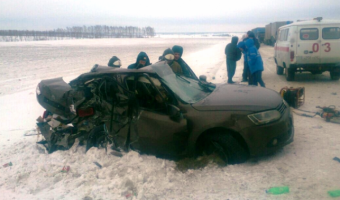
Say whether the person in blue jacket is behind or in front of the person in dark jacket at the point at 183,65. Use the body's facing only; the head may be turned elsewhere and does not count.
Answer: behind

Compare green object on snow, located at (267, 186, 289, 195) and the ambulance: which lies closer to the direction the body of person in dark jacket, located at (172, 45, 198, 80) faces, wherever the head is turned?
the green object on snow

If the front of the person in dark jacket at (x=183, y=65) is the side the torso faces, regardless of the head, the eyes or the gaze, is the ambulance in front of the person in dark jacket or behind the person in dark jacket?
behind

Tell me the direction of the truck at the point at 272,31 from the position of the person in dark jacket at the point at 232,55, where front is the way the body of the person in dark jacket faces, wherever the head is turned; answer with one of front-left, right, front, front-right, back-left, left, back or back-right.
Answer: left
